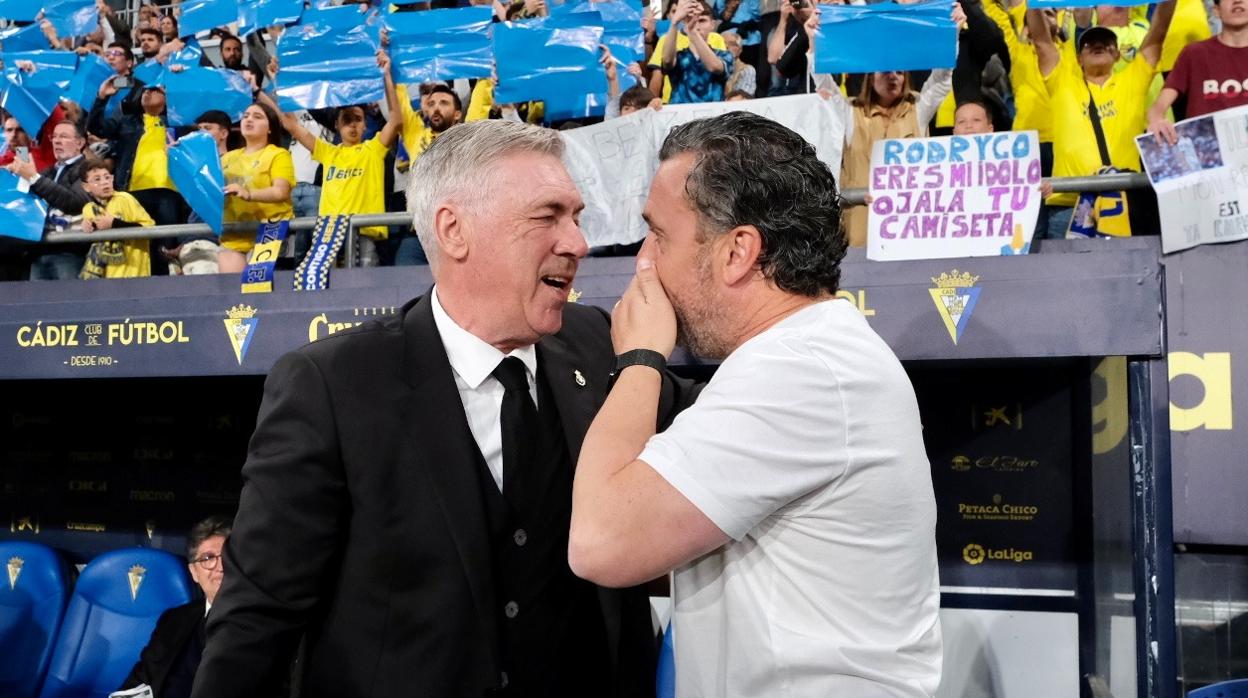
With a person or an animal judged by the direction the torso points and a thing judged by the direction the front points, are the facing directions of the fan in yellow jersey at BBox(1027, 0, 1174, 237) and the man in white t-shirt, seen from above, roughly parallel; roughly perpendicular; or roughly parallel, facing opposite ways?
roughly perpendicular

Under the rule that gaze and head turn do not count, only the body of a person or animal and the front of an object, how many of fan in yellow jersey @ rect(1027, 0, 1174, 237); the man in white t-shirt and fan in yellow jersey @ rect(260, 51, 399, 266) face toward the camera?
2

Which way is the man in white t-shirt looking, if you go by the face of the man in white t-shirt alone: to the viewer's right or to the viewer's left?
to the viewer's left

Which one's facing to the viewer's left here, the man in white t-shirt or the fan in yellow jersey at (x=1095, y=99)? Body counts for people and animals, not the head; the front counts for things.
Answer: the man in white t-shirt

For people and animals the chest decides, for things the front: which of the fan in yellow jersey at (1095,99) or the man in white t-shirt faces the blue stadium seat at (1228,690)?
the fan in yellow jersey

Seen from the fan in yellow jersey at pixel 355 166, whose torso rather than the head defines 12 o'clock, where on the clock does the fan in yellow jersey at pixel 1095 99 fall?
the fan in yellow jersey at pixel 1095 99 is roughly at 10 o'clock from the fan in yellow jersey at pixel 355 166.

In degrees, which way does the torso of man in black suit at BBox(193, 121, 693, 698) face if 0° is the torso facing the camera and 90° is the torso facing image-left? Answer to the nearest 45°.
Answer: approximately 315°

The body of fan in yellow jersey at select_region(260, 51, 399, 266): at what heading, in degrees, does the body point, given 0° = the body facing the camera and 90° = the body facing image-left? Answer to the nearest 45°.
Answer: approximately 0°

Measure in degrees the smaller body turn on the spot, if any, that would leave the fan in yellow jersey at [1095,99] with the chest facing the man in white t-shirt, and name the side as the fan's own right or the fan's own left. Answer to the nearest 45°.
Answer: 0° — they already face them

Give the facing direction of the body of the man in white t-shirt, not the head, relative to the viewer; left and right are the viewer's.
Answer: facing to the left of the viewer

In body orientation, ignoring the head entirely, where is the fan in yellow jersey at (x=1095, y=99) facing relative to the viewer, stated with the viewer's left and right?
facing the viewer

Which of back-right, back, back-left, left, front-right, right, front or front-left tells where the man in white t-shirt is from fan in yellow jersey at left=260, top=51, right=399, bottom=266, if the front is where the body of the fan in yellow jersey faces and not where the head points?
front

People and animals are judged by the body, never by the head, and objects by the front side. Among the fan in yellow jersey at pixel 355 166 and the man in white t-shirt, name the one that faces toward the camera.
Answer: the fan in yellow jersey

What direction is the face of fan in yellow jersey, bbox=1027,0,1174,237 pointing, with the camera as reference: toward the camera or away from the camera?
toward the camera

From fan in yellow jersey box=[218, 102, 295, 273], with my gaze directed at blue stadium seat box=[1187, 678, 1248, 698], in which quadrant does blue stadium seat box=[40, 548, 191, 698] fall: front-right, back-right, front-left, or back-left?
front-right

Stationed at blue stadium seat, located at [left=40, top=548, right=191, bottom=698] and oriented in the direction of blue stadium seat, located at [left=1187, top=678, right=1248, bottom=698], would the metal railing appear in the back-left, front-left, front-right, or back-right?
front-left

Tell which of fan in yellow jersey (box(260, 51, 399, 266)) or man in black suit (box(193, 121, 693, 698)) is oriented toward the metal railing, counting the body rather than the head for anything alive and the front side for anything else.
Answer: the fan in yellow jersey

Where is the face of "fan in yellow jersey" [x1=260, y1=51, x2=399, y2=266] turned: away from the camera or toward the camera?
toward the camera
